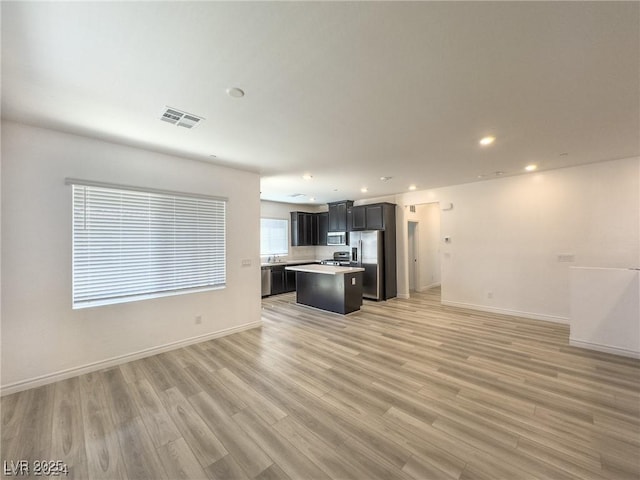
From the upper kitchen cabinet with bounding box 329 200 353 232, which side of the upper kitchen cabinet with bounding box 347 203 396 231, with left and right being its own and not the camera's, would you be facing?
right

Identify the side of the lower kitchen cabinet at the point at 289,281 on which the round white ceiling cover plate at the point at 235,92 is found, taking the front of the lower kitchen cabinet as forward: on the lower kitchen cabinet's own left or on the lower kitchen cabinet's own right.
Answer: on the lower kitchen cabinet's own right

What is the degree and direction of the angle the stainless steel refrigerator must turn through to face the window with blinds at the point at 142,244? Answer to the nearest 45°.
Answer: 0° — it already faces it

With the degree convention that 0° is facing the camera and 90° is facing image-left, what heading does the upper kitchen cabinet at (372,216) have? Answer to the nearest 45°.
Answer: approximately 45°

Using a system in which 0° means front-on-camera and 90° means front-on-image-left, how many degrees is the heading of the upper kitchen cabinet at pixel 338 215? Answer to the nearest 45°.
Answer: approximately 45°

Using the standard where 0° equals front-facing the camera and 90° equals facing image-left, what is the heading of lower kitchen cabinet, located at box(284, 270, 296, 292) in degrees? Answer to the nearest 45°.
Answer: approximately 315°

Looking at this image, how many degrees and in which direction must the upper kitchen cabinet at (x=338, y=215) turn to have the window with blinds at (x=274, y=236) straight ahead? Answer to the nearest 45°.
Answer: approximately 45° to its right

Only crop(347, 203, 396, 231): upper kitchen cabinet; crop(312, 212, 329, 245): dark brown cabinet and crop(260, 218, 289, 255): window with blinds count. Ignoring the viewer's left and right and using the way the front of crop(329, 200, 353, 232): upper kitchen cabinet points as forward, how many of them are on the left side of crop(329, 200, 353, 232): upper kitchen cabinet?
1

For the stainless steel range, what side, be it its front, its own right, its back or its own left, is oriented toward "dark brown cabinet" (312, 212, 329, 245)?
right

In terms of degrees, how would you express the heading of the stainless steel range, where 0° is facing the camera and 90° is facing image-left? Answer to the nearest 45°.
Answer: approximately 45°
